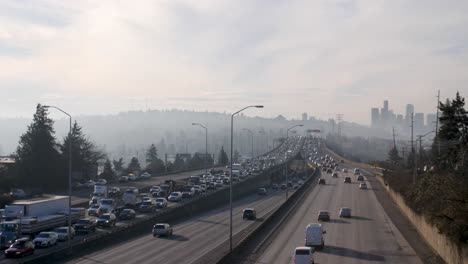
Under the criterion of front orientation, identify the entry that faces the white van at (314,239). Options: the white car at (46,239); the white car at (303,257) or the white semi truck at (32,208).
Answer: the white car at (303,257)

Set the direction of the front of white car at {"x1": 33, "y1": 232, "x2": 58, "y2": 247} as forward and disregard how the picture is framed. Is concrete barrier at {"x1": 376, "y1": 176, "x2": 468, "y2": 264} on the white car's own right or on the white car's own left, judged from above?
on the white car's own left

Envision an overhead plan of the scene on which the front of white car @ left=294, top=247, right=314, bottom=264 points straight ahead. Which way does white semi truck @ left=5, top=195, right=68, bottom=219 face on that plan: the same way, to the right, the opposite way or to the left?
the opposite way

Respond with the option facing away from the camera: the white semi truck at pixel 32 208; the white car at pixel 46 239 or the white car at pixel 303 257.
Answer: the white car at pixel 303 257

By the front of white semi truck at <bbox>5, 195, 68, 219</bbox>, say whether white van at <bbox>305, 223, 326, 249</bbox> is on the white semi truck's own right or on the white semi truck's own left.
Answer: on the white semi truck's own left

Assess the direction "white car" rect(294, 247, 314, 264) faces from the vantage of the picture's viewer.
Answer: facing away from the viewer

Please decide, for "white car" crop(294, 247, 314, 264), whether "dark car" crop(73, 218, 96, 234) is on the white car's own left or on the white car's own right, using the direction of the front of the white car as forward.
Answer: on the white car's own left

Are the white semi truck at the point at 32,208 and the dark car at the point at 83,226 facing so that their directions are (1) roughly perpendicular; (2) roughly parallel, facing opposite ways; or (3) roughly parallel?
roughly parallel

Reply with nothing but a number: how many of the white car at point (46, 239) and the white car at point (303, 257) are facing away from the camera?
1

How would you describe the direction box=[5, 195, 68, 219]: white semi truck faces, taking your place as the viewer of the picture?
facing the viewer and to the left of the viewer

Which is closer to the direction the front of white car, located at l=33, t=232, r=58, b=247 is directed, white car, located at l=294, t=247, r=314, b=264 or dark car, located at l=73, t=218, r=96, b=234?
the white car

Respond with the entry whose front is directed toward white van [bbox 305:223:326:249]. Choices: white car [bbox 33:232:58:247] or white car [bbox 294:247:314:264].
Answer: white car [bbox 294:247:314:264]

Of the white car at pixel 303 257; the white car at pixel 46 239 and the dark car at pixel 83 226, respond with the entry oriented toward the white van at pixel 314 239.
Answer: the white car at pixel 303 257

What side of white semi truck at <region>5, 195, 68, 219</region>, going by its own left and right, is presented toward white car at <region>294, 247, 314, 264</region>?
left

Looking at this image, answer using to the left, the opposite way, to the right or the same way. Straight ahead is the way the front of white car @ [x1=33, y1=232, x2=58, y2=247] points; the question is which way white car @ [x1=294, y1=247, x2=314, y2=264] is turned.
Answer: the opposite way

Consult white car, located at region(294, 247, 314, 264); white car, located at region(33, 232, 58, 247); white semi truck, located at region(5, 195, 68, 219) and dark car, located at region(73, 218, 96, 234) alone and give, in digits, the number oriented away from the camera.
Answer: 1
